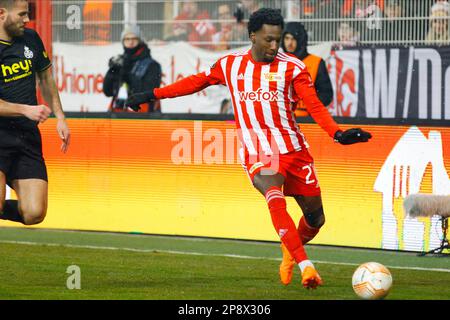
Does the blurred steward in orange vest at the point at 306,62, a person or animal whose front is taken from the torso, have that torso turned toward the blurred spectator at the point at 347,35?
no

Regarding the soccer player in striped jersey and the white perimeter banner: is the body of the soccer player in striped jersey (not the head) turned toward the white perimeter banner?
no

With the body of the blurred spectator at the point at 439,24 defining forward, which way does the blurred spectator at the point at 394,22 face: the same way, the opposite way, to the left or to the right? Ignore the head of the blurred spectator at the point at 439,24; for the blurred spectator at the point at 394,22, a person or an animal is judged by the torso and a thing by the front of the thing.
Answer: the same way

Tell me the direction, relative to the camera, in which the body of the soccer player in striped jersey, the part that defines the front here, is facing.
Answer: toward the camera

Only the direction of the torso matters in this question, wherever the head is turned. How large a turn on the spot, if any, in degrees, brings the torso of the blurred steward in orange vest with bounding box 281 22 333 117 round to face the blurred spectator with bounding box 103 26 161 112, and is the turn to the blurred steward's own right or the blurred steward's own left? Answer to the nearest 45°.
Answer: approximately 90° to the blurred steward's own right

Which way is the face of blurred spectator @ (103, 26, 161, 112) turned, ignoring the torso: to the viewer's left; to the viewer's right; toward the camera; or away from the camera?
toward the camera

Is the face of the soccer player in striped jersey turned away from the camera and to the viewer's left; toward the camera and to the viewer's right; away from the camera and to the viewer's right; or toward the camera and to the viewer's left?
toward the camera and to the viewer's right

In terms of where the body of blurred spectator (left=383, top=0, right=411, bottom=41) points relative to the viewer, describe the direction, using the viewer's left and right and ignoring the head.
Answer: facing the viewer

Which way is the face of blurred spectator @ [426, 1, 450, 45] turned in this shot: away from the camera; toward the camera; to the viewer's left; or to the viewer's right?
toward the camera

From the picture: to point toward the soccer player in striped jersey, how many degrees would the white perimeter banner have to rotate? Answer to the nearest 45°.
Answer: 0° — it already faces them

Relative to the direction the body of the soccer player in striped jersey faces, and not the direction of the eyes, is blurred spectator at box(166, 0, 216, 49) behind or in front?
behind

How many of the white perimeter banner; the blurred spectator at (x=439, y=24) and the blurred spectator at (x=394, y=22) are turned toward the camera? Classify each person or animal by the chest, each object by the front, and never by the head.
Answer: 3

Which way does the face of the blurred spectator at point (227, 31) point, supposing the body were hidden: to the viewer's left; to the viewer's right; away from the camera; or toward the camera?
toward the camera
